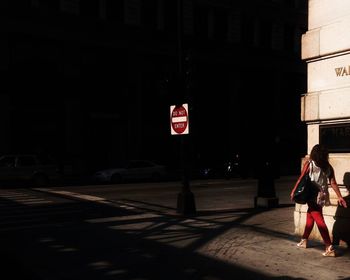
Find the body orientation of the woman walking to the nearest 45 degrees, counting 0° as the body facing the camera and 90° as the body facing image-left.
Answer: approximately 45°

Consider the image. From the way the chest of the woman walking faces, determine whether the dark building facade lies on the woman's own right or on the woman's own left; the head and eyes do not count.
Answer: on the woman's own right

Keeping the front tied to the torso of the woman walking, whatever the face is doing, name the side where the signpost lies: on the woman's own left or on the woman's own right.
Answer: on the woman's own right

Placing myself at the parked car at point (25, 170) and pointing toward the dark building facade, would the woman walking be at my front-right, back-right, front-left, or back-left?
back-right

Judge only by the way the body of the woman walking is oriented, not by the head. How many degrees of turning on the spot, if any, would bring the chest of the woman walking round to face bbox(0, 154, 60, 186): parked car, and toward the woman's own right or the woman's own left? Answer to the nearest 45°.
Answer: approximately 90° to the woman's own right
